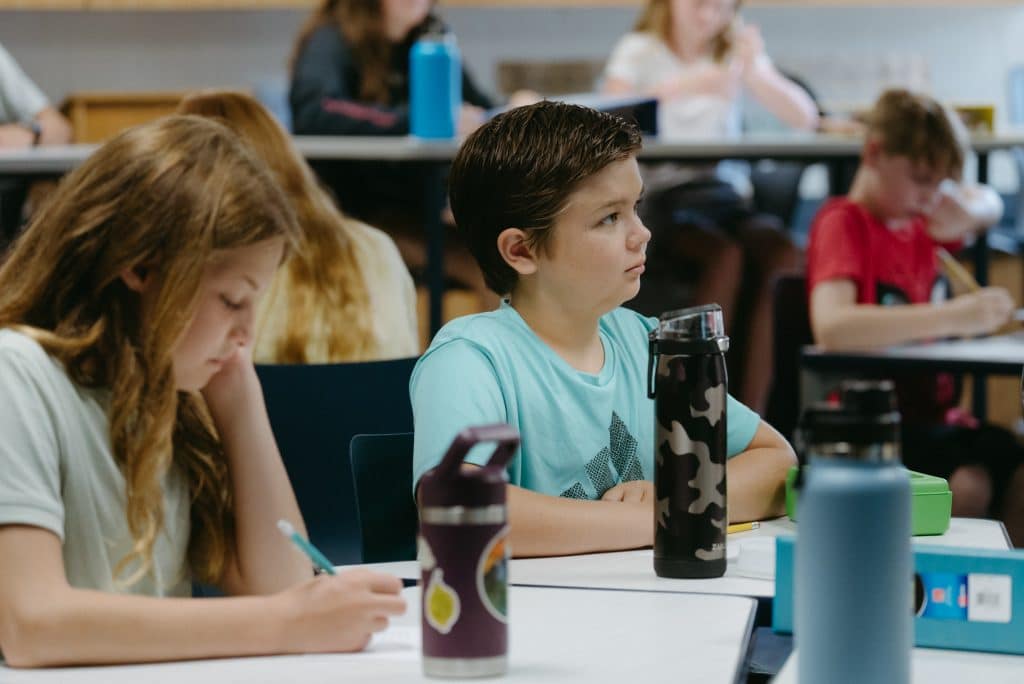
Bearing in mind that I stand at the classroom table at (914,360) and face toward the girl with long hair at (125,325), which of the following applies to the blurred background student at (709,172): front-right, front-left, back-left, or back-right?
back-right

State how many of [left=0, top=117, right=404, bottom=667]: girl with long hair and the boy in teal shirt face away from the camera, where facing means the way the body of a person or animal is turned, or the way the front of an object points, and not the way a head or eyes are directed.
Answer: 0

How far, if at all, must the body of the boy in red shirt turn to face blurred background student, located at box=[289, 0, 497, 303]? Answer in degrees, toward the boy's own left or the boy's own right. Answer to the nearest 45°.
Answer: approximately 180°

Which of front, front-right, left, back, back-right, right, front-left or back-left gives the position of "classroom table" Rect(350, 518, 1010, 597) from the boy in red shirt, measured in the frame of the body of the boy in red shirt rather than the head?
front-right

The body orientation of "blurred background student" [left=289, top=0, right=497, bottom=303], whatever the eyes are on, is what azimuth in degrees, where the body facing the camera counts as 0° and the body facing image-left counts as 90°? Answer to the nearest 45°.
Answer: approximately 315°

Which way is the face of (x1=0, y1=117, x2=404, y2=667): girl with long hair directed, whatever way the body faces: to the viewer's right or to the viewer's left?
to the viewer's right

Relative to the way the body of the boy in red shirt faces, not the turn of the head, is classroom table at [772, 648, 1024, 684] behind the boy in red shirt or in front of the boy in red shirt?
in front

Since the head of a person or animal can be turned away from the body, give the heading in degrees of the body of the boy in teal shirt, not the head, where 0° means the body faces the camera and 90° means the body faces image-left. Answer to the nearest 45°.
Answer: approximately 315°

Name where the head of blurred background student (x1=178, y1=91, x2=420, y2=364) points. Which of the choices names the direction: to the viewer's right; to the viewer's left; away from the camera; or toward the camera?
away from the camera

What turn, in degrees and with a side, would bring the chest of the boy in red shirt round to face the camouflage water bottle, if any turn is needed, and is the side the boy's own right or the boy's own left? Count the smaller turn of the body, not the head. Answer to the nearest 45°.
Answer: approximately 45° to the boy's own right
